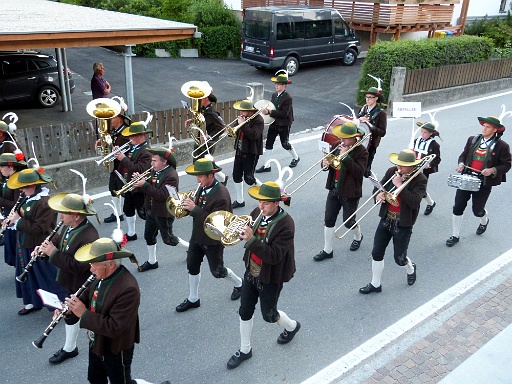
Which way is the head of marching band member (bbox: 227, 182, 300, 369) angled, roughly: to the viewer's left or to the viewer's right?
to the viewer's left

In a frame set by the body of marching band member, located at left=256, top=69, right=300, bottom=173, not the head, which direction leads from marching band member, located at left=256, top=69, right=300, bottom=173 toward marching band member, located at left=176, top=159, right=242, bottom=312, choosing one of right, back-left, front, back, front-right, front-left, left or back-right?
front-left

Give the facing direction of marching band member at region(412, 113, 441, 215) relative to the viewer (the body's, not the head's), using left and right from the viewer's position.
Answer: facing the viewer and to the left of the viewer

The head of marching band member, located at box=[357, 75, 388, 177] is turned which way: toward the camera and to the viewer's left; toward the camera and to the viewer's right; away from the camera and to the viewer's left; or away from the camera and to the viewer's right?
toward the camera and to the viewer's left

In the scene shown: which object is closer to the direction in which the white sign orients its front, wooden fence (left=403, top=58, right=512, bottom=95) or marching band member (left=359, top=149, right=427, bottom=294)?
the marching band member

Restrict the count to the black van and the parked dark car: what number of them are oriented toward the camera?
0

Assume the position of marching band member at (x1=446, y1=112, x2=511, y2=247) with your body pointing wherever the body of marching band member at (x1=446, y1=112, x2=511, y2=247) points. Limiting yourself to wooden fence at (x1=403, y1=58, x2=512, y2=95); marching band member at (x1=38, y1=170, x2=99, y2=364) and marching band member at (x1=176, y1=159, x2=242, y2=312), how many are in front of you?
2

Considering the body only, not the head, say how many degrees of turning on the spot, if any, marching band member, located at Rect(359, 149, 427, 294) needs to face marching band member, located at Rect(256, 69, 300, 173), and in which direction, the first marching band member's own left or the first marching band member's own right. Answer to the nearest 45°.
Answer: approximately 90° to the first marching band member's own right

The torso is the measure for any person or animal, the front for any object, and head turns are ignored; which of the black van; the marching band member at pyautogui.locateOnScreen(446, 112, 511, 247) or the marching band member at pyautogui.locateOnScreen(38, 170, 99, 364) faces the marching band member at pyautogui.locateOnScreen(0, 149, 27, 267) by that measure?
the marching band member at pyautogui.locateOnScreen(446, 112, 511, 247)

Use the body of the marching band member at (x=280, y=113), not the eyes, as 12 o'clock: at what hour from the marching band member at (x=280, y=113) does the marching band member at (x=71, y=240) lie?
the marching band member at (x=71, y=240) is roughly at 11 o'clock from the marching band member at (x=280, y=113).

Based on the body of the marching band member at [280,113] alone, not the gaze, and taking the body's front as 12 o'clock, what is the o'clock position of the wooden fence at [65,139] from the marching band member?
The wooden fence is roughly at 1 o'clock from the marching band member.

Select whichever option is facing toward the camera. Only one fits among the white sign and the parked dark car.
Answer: the white sign

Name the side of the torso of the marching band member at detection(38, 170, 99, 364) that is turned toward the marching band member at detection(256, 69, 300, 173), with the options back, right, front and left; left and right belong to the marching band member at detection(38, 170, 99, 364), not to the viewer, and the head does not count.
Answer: back

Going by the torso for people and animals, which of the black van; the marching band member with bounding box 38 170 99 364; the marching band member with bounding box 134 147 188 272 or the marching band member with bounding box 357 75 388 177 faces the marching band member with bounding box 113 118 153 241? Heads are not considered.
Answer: the marching band member with bounding box 357 75 388 177

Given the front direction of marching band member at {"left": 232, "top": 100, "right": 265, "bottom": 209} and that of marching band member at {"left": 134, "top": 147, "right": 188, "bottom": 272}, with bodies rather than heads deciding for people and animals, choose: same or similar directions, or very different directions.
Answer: same or similar directions

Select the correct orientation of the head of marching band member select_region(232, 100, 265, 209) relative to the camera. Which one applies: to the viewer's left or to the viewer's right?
to the viewer's left

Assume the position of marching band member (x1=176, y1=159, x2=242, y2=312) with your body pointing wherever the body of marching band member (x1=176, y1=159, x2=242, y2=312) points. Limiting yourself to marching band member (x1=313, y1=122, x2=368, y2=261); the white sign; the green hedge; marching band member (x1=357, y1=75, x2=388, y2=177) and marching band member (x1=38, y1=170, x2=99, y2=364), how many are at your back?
4

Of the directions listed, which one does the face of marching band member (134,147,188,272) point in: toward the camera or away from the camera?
toward the camera

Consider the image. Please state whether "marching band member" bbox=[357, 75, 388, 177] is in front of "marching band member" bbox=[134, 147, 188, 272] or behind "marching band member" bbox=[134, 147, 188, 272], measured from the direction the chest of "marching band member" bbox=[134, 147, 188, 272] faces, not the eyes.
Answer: behind

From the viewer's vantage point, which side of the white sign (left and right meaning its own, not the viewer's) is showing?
front

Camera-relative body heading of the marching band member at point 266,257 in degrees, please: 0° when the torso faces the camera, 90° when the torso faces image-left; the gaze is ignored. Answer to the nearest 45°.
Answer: approximately 45°

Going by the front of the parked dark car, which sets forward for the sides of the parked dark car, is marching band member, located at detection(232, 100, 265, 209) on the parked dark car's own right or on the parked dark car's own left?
on the parked dark car's own left

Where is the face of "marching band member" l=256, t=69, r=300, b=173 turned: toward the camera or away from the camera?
toward the camera
